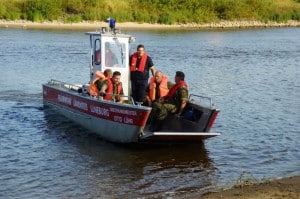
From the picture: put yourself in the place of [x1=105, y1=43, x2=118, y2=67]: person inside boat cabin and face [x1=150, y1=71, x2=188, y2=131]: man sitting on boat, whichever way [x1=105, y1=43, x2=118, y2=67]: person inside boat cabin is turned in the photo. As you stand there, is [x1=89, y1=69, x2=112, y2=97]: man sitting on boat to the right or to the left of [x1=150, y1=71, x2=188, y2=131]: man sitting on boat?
right

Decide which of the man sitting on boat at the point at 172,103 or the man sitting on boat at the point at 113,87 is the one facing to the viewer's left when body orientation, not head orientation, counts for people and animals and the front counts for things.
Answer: the man sitting on boat at the point at 172,103

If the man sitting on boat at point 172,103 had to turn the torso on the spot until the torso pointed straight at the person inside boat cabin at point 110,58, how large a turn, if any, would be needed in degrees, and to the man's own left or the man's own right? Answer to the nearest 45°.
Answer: approximately 45° to the man's own right

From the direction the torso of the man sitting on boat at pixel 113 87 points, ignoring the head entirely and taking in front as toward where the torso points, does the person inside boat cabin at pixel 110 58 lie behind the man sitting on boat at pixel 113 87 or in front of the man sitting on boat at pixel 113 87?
behind

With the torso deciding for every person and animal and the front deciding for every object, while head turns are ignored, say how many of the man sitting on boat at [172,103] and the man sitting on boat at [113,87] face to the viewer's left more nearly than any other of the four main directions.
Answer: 1

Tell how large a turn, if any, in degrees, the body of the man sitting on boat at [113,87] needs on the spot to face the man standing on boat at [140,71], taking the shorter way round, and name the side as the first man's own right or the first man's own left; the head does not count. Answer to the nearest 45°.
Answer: approximately 90° to the first man's own left

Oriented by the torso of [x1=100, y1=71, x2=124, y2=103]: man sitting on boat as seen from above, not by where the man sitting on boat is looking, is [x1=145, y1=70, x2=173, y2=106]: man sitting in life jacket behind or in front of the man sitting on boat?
in front

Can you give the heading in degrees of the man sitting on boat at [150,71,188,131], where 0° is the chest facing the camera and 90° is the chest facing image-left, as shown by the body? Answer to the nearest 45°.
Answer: approximately 90°

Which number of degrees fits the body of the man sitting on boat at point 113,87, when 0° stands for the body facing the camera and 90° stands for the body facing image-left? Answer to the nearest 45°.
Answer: approximately 315°

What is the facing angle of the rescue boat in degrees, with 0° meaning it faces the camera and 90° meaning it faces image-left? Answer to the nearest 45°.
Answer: approximately 315°
